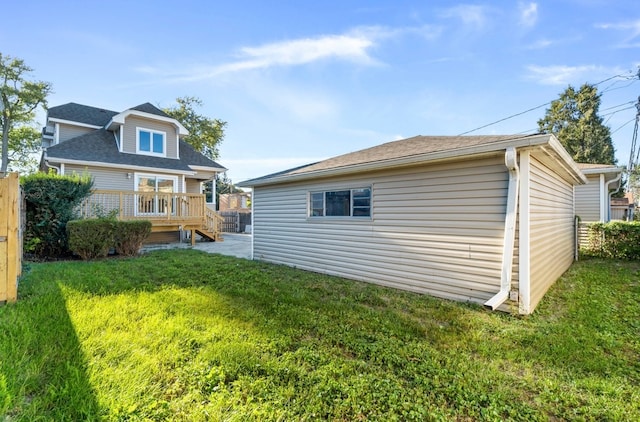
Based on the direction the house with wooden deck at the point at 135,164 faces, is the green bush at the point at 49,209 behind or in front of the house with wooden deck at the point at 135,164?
behind

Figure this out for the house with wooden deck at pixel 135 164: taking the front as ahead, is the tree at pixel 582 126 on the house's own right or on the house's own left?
on the house's own right

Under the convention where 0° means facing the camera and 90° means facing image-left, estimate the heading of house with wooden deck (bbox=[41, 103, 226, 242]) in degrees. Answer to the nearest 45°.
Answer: approximately 180°

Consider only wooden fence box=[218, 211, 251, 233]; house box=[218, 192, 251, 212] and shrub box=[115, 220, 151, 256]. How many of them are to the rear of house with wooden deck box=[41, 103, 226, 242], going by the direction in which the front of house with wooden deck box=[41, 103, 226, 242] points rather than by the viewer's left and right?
1

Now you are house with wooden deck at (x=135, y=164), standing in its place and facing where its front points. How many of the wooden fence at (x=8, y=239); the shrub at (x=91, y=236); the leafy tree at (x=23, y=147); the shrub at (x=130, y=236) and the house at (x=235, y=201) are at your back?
3

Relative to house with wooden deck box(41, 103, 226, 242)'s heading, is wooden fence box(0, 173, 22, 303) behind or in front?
behind

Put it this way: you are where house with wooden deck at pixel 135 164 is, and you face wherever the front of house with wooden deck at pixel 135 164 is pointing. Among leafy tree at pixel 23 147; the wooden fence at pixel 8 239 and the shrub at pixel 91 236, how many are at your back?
2
